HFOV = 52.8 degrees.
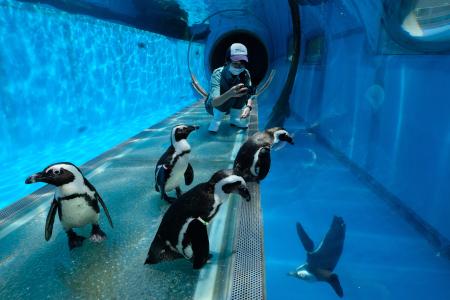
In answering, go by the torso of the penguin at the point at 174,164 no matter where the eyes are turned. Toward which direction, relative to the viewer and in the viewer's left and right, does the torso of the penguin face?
facing the viewer and to the right of the viewer

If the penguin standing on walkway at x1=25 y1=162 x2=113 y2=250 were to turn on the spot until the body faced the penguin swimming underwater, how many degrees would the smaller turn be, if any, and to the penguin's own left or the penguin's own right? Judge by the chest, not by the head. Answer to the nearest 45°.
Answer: approximately 135° to the penguin's own left

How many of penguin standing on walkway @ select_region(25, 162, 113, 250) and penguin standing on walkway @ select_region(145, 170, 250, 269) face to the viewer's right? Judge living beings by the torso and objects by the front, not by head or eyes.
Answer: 1

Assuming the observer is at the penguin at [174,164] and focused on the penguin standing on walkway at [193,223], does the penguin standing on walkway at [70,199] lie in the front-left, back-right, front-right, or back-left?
front-right

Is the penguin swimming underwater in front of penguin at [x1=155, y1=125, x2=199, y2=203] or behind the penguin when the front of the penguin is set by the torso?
in front

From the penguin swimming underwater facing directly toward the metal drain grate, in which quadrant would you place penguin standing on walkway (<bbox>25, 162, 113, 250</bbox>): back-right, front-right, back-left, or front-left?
front-left

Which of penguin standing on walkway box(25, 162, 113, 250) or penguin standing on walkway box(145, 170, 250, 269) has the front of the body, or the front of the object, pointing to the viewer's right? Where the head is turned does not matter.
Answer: penguin standing on walkway box(145, 170, 250, 269)

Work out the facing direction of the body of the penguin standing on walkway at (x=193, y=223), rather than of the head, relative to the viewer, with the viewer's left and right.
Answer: facing to the right of the viewer

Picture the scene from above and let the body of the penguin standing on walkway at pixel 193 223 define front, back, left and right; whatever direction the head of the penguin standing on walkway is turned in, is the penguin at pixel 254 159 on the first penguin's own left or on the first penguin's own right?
on the first penguin's own left

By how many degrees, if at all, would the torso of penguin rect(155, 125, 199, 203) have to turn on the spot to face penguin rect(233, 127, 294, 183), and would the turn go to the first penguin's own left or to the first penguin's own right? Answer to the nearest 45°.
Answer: approximately 90° to the first penguin's own left
